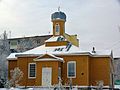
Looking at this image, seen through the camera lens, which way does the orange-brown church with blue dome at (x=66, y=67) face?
facing the viewer
